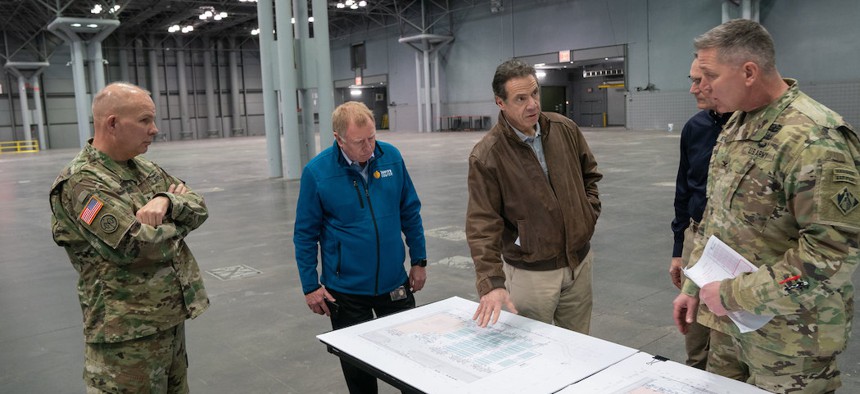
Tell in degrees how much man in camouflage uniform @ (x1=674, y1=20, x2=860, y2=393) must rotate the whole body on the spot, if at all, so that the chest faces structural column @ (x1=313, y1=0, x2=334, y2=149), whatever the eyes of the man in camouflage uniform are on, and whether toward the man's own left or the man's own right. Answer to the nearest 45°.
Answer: approximately 90° to the man's own right

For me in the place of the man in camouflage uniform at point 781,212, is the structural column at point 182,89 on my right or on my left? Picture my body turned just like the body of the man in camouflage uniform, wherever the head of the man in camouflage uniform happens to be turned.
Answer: on my right

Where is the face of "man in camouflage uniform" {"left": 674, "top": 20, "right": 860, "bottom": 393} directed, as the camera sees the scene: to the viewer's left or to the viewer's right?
to the viewer's left

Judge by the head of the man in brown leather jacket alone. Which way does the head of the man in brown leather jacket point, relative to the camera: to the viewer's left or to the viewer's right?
to the viewer's right

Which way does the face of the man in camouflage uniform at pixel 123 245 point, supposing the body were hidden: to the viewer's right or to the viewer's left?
to the viewer's right

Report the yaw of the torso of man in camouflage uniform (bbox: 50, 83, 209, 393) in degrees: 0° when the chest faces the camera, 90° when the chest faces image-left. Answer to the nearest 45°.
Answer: approximately 315°

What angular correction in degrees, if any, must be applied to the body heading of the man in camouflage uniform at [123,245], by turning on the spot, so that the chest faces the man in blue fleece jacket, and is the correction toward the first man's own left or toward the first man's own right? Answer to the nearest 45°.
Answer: approximately 45° to the first man's own left

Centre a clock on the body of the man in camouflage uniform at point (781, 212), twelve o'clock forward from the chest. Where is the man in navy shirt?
The man in navy shirt is roughly at 4 o'clock from the man in camouflage uniform.

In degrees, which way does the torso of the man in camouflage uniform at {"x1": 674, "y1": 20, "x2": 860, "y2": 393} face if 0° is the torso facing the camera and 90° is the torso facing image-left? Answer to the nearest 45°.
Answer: approximately 45°

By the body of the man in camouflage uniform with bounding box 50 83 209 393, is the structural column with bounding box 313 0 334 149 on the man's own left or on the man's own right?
on the man's own left
